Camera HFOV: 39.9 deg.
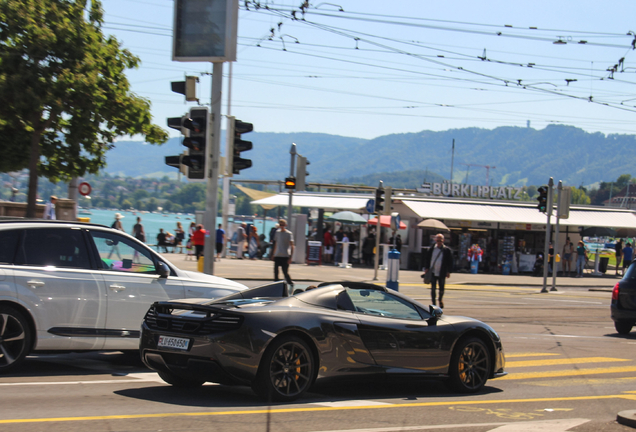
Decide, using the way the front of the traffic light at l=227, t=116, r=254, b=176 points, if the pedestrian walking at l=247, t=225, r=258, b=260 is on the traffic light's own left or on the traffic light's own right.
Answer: on the traffic light's own left

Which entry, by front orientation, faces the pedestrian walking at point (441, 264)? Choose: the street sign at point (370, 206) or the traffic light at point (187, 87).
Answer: the street sign

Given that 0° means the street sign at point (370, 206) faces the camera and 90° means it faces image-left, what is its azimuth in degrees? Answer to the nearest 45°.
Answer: approximately 0°

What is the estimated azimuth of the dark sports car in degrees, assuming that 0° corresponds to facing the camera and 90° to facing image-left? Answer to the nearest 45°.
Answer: approximately 225°

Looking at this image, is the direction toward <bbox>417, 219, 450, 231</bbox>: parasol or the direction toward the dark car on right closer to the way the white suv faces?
the dark car on right
